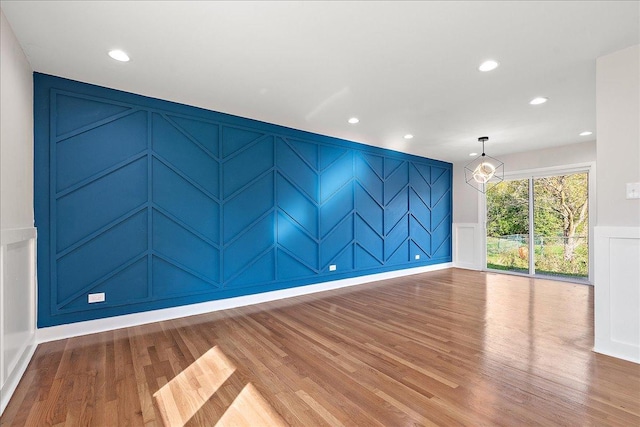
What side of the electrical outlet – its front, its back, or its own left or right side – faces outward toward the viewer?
front

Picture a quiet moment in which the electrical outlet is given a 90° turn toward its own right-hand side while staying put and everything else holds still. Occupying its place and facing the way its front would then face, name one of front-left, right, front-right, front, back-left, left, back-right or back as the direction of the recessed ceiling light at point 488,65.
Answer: back-left

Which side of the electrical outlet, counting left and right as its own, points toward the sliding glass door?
left

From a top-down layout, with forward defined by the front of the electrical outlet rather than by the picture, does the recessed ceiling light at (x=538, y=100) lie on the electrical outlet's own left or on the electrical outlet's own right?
on the electrical outlet's own left

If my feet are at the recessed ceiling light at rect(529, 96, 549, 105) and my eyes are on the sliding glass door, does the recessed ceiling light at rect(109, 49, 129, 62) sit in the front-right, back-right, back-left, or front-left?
back-left

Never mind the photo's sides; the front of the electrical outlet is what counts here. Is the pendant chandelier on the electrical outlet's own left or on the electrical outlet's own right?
on the electrical outlet's own left

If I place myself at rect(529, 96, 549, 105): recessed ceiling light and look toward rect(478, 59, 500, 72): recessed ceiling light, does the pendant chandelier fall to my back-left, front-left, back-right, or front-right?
back-right

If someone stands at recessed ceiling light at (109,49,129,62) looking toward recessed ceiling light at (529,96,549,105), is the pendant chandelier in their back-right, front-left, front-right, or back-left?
front-left
